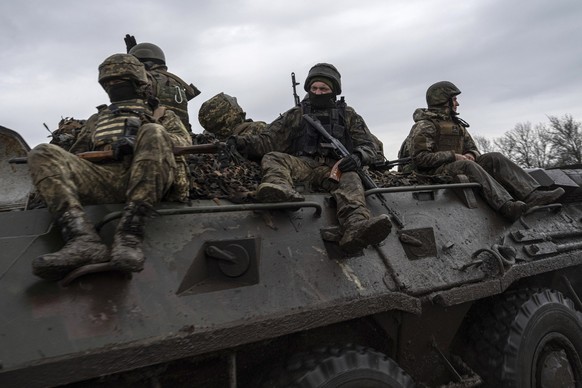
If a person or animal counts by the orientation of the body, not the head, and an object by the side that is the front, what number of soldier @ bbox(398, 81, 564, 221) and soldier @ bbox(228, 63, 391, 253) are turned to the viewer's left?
0

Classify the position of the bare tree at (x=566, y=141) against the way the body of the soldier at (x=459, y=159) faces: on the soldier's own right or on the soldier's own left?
on the soldier's own left

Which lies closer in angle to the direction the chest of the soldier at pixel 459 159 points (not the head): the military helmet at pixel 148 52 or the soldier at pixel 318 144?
the soldier

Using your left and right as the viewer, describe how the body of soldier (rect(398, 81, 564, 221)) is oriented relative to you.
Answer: facing the viewer and to the right of the viewer

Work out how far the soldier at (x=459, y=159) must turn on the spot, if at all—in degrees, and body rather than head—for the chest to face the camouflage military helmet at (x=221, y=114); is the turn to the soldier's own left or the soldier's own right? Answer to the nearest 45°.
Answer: approximately 135° to the soldier's own right

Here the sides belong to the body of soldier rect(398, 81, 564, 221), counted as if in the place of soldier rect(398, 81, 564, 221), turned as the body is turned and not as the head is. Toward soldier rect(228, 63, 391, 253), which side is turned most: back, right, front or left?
right

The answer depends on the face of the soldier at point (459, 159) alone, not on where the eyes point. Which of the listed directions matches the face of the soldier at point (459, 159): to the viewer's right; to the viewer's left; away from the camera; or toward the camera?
to the viewer's right

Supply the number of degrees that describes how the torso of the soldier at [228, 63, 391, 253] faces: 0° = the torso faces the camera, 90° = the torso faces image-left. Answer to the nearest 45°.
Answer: approximately 0°
